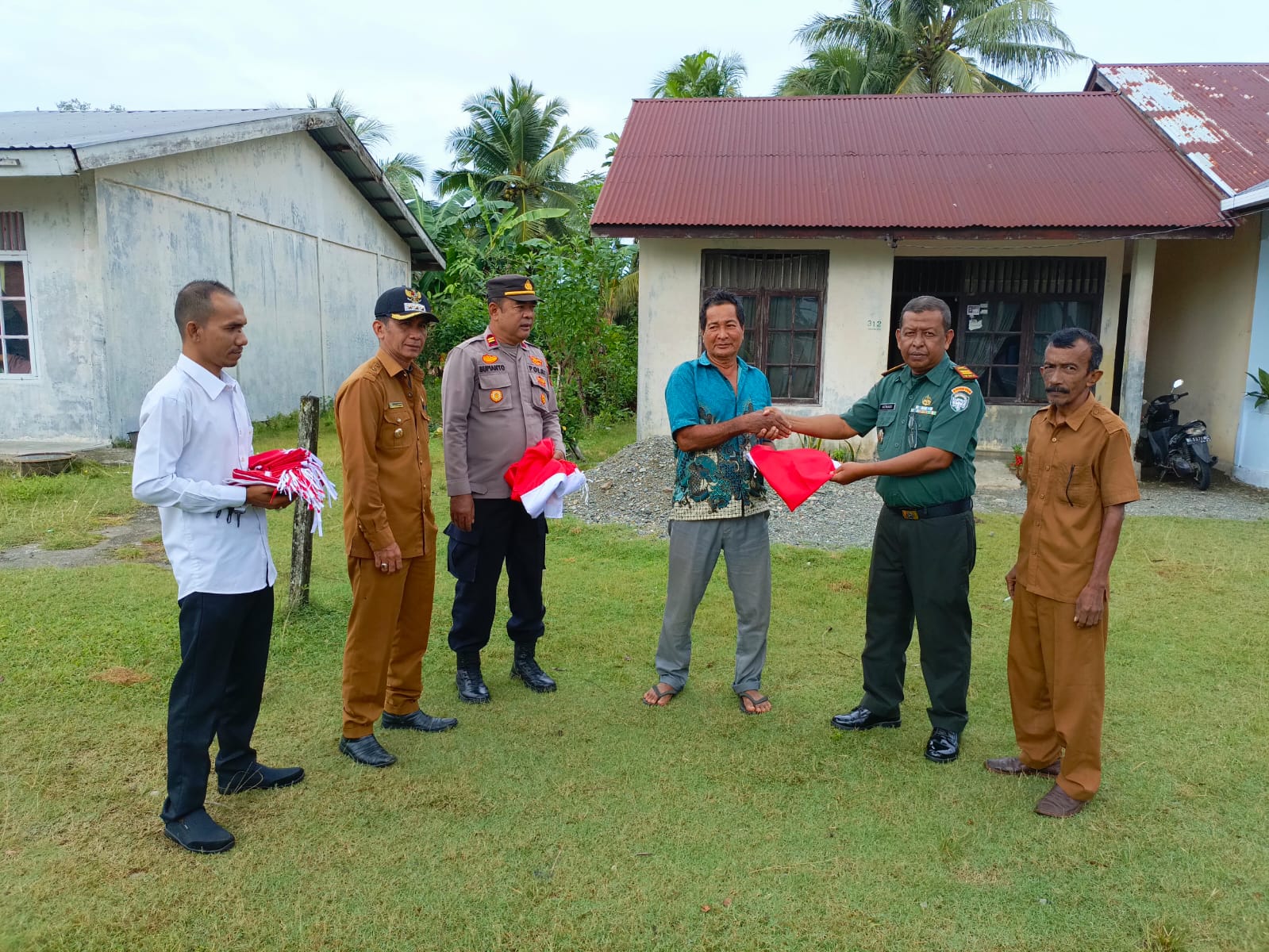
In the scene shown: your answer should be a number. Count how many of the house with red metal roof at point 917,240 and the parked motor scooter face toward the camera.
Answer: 1

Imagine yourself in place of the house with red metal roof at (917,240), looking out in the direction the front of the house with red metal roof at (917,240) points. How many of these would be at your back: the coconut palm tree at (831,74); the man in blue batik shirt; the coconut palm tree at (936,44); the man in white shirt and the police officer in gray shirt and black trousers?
2

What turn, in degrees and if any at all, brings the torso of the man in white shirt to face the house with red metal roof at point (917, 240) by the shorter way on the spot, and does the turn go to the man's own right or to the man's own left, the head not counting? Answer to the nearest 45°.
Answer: approximately 90° to the man's own left

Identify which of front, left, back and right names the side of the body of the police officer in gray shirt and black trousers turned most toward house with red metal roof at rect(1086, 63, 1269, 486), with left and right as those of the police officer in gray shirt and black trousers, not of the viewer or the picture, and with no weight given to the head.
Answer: left

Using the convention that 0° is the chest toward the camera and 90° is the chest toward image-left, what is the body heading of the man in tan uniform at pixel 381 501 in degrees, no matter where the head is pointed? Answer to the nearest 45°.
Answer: approximately 315°

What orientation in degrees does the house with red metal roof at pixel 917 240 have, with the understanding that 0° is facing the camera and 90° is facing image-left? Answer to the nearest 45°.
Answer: approximately 0°

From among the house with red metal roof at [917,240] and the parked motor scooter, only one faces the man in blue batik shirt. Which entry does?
the house with red metal roof

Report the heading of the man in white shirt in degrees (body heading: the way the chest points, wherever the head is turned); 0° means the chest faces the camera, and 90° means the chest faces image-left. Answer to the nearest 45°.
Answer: approximately 315°
